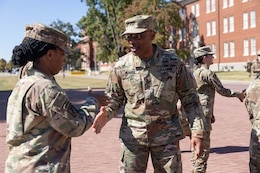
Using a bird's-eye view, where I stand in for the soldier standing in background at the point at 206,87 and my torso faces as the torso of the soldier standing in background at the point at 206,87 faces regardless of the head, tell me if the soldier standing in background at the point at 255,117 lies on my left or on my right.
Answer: on my right

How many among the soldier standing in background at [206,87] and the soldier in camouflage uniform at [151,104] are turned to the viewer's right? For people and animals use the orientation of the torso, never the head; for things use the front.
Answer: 1

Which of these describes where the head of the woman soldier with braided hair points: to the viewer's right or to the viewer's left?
to the viewer's right

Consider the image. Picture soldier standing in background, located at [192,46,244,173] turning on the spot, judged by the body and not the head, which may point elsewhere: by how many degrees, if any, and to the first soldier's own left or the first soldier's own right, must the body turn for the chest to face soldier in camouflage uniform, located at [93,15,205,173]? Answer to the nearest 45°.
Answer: approximately 90° to the first soldier's own right

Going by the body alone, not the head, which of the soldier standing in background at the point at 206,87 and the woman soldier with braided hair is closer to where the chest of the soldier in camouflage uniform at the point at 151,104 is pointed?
the woman soldier with braided hair

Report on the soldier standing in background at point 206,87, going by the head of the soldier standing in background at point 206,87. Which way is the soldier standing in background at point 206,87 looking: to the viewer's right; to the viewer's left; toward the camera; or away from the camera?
to the viewer's right

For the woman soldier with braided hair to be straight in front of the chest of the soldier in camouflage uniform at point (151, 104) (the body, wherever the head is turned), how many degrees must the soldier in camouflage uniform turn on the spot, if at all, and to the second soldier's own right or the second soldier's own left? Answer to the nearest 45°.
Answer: approximately 45° to the second soldier's own right

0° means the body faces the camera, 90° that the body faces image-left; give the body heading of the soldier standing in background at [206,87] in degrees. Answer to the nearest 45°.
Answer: approximately 270°
